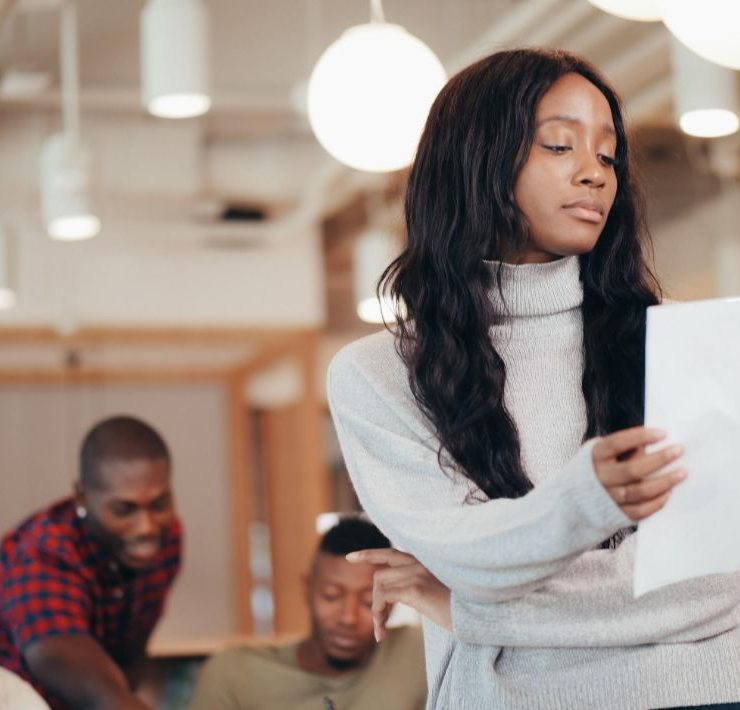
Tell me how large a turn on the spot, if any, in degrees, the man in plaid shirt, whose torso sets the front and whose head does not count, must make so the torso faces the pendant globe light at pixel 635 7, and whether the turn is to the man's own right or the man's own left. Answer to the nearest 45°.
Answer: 0° — they already face it

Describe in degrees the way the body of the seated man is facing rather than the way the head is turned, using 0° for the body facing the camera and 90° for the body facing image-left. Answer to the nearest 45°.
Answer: approximately 0°

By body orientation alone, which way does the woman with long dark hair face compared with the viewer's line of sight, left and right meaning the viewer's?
facing the viewer and to the right of the viewer

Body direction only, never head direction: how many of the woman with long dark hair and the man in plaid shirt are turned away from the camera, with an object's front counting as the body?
0

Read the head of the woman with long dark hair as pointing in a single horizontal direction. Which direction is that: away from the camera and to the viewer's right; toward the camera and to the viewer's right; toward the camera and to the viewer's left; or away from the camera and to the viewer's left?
toward the camera and to the viewer's right

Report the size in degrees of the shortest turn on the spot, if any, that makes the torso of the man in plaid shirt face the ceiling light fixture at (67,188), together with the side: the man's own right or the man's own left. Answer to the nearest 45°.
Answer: approximately 135° to the man's own left

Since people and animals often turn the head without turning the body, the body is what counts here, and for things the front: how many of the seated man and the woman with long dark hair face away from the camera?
0

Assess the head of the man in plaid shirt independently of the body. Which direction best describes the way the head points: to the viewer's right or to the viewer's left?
to the viewer's right
